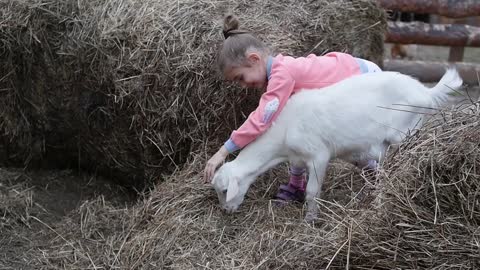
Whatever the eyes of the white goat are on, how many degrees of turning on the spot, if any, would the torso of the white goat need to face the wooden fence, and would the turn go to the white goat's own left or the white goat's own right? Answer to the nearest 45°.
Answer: approximately 90° to the white goat's own right

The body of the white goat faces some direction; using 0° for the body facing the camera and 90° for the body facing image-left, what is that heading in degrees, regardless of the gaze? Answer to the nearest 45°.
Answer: approximately 90°

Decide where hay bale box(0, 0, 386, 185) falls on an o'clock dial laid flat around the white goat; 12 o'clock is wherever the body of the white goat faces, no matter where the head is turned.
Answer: The hay bale is roughly at 1 o'clock from the white goat.

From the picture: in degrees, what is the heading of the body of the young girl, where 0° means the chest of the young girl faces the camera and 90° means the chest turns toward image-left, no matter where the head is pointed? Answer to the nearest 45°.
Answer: approximately 90°

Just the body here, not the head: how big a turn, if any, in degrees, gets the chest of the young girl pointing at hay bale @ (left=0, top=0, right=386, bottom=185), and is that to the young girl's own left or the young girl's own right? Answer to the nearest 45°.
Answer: approximately 45° to the young girl's own right

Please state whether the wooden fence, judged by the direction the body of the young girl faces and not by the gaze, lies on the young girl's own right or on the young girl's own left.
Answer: on the young girl's own right

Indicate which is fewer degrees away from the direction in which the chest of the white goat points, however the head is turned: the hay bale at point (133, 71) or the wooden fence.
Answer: the hay bale
